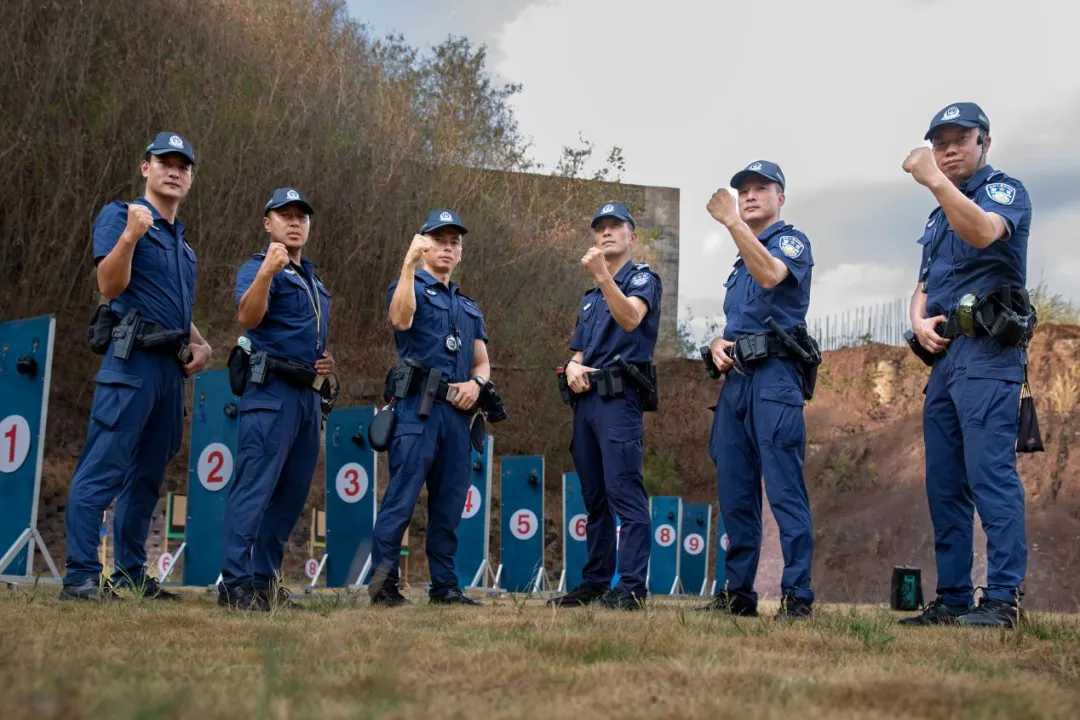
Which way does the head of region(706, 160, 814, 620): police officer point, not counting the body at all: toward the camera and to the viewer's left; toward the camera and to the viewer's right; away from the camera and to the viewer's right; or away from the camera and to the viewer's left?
toward the camera and to the viewer's left

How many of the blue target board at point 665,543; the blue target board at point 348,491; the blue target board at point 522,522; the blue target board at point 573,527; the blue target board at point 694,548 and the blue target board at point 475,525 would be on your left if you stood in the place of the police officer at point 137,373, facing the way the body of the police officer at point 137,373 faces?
6

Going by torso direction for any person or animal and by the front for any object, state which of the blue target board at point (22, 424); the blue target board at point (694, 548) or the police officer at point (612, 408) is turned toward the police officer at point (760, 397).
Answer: the blue target board at point (694, 548)

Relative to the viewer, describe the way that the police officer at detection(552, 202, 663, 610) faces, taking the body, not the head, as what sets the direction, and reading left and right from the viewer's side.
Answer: facing the viewer and to the left of the viewer

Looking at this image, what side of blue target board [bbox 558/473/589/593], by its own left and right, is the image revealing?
front

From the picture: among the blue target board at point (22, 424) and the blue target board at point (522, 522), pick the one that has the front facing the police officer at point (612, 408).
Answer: the blue target board at point (522, 522)

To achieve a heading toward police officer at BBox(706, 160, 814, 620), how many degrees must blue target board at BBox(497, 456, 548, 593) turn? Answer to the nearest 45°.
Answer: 0° — it already faces them

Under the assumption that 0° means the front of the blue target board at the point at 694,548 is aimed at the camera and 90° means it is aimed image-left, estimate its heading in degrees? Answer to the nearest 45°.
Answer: approximately 0°

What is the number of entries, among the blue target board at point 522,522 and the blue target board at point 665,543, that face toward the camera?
2

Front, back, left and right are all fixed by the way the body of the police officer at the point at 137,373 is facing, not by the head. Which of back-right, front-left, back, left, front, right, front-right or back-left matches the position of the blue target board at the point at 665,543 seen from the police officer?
left

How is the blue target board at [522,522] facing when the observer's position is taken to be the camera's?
facing the viewer

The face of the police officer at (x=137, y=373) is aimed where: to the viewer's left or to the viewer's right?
to the viewer's right

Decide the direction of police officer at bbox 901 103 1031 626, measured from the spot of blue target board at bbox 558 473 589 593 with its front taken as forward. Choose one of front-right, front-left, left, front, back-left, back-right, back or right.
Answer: front
